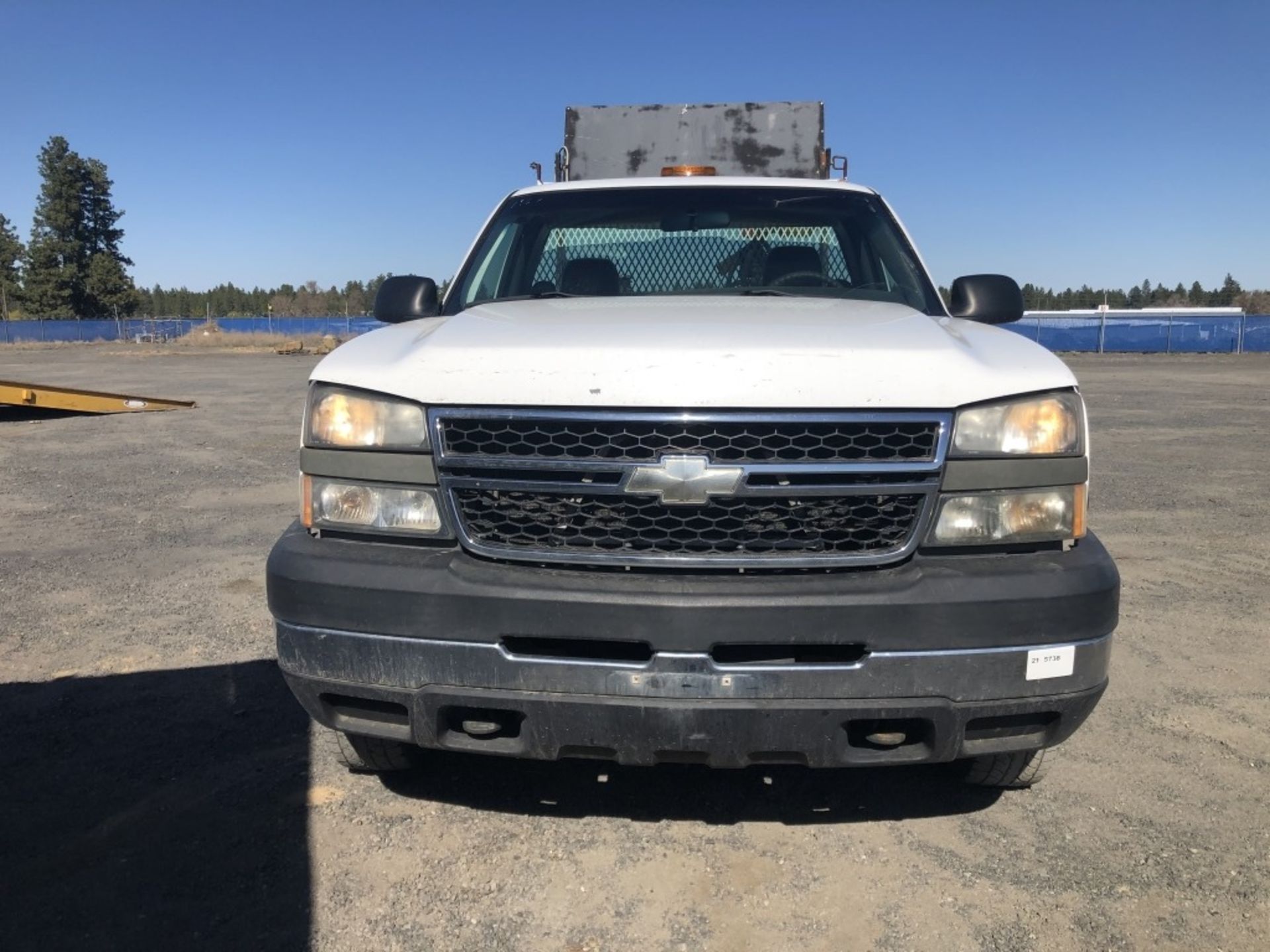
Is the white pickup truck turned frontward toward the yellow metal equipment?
no

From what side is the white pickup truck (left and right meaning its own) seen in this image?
front
